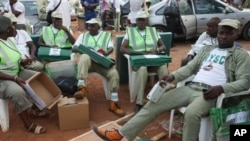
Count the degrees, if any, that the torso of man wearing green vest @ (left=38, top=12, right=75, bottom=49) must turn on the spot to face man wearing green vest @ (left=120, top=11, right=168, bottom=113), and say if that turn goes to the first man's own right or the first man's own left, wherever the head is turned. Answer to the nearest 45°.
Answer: approximately 90° to the first man's own left

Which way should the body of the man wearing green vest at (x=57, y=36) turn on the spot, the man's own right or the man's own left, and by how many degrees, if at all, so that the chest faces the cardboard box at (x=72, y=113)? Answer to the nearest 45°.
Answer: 0° — they already face it

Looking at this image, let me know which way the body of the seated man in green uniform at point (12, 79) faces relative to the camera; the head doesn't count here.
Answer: to the viewer's right

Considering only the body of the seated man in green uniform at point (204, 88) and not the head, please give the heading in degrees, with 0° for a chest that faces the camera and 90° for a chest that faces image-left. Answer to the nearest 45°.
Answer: approximately 45°

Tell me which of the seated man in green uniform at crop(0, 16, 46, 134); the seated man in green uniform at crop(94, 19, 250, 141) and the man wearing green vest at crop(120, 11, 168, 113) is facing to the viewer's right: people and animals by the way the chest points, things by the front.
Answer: the seated man in green uniform at crop(0, 16, 46, 134)

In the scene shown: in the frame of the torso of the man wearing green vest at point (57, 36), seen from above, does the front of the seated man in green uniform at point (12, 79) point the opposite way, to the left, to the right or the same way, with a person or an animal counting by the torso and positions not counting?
to the left

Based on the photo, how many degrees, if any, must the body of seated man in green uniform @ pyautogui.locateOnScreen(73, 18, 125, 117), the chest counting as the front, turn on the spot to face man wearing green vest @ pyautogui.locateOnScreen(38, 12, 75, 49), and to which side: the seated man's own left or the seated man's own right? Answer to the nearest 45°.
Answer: approximately 135° to the seated man's own right

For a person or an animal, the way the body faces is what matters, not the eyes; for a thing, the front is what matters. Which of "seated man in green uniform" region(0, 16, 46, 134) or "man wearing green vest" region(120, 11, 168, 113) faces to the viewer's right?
the seated man in green uniform

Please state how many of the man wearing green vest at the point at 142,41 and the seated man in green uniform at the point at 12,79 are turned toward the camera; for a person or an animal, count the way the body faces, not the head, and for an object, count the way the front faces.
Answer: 1

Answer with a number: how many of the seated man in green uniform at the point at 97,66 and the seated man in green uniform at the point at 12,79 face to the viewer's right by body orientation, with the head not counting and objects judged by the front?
1
